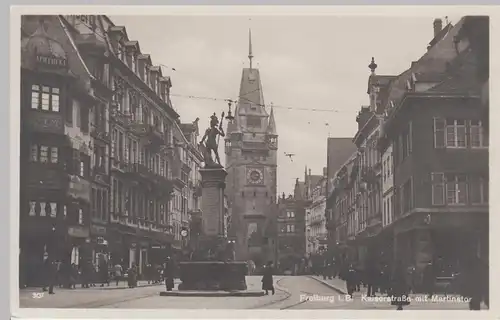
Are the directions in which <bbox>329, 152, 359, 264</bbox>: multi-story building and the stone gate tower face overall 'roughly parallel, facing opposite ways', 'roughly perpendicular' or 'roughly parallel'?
roughly perpendicular

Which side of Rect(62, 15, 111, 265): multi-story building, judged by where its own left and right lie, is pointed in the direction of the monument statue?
front

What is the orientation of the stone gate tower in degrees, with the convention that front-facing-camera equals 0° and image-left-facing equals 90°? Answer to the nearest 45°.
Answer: approximately 0°

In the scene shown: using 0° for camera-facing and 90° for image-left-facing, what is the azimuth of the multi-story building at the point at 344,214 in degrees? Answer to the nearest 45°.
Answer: approximately 90°

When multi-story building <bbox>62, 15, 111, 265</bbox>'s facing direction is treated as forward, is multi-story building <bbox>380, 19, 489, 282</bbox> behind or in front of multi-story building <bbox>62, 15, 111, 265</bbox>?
in front

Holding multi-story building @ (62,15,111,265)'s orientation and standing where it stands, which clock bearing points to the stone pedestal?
The stone pedestal is roughly at 12 o'clock from the multi-story building.

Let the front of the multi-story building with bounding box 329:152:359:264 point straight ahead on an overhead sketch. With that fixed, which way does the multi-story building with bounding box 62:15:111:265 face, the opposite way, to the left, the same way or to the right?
the opposite way

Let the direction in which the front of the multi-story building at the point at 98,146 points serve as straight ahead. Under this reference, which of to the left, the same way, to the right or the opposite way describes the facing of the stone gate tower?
to the right

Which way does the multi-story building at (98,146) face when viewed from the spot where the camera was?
facing to the right of the viewer
